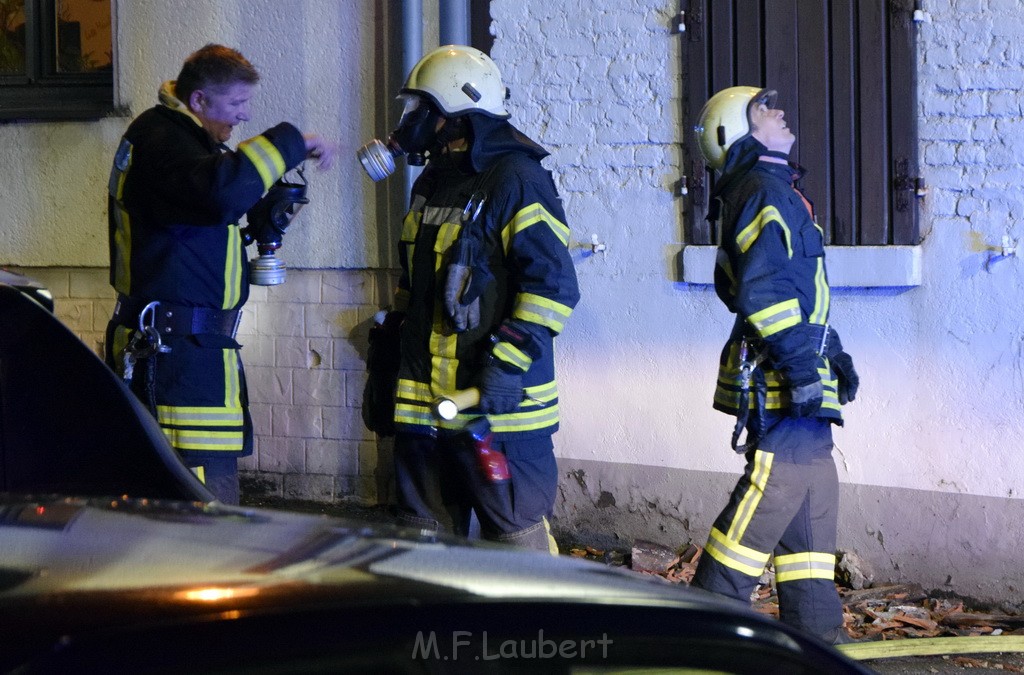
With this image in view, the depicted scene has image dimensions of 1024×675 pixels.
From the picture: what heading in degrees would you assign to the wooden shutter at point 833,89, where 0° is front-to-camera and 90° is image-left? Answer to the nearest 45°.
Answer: approximately 0°

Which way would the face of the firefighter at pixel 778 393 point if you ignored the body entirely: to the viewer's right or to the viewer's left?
to the viewer's right

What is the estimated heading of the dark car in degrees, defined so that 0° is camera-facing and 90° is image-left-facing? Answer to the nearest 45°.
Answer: approximately 270°

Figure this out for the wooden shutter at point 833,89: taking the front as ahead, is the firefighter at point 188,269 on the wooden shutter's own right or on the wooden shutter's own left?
on the wooden shutter's own right

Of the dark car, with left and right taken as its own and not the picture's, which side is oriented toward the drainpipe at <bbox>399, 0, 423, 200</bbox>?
left

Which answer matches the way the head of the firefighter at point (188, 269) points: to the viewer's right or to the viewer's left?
to the viewer's right

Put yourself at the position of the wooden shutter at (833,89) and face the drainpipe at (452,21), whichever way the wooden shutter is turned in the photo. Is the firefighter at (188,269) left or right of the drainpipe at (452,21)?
left

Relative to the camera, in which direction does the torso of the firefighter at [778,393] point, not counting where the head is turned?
to the viewer's right

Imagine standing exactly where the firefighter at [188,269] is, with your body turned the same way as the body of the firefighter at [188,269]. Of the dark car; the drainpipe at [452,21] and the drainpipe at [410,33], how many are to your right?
1

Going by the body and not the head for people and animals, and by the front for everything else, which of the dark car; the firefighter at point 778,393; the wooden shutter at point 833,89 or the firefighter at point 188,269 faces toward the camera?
the wooden shutter

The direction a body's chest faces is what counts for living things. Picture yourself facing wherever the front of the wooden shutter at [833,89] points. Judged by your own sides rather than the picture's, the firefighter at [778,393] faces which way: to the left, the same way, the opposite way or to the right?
to the left

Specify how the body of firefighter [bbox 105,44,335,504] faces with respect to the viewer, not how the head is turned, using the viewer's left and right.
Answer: facing to the right of the viewer

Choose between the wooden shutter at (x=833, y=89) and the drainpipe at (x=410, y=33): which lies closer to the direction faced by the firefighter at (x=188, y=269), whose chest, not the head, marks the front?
the wooden shutter
